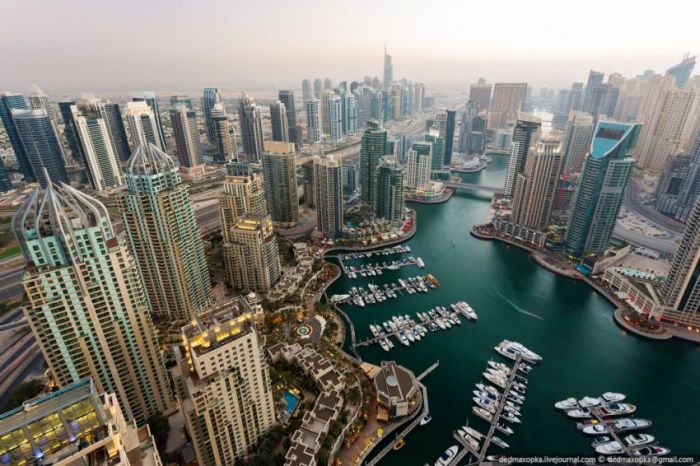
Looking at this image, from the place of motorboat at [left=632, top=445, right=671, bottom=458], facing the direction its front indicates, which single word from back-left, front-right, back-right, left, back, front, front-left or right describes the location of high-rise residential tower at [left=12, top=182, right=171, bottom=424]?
back-right

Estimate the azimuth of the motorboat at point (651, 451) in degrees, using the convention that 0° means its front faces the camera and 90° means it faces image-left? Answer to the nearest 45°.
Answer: approximately 270°

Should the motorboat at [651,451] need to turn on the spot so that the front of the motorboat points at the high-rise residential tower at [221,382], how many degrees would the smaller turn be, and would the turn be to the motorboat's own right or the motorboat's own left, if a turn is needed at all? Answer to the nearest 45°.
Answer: approximately 135° to the motorboat's own right

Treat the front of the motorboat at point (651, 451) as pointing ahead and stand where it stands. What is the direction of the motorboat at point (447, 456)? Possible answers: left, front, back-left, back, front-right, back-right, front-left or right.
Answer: back-right

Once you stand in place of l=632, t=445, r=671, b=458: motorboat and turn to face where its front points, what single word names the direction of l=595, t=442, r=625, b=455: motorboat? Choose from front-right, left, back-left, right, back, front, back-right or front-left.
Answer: back-right
